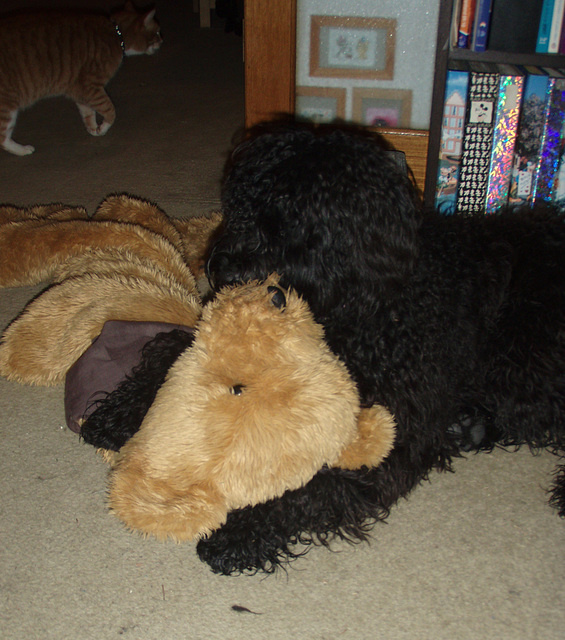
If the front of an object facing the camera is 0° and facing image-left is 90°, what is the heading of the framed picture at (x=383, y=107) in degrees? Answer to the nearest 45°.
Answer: approximately 0°

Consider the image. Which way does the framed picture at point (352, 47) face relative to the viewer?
toward the camera

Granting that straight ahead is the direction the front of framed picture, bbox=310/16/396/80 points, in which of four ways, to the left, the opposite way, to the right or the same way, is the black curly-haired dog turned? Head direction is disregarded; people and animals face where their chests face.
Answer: to the right

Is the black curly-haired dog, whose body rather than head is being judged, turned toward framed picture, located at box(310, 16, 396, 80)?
no

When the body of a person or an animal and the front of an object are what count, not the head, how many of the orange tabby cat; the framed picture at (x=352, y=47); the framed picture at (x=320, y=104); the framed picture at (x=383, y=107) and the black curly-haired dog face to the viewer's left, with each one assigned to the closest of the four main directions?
1

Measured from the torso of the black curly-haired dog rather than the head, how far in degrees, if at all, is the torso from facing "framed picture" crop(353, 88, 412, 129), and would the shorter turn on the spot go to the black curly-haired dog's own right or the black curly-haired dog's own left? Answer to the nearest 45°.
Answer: approximately 90° to the black curly-haired dog's own right

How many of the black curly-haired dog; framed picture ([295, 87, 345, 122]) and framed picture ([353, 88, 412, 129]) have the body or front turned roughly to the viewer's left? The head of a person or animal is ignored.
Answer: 1

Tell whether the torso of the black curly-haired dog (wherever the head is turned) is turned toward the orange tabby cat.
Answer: no

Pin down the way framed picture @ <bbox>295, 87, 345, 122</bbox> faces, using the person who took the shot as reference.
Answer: facing the viewer

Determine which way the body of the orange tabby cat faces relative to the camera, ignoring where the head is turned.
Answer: to the viewer's right

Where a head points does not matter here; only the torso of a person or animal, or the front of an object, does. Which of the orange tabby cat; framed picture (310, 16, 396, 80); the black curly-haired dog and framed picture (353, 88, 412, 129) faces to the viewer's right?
the orange tabby cat

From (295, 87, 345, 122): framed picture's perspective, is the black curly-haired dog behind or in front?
in front

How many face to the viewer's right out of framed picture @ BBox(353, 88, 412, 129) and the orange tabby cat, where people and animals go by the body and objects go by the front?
1

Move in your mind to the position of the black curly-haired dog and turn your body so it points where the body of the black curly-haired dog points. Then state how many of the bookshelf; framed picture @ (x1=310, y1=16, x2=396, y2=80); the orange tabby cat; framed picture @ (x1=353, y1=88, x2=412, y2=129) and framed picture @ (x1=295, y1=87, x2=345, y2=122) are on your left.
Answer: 0

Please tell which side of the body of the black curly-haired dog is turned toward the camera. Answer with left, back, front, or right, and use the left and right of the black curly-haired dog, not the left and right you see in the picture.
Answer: left

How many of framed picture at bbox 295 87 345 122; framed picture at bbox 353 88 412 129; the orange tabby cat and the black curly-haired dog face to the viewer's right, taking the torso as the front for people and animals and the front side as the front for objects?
1

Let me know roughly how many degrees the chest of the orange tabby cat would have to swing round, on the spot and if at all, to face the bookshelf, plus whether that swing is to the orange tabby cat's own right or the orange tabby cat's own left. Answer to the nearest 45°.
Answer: approximately 45° to the orange tabby cat's own right
